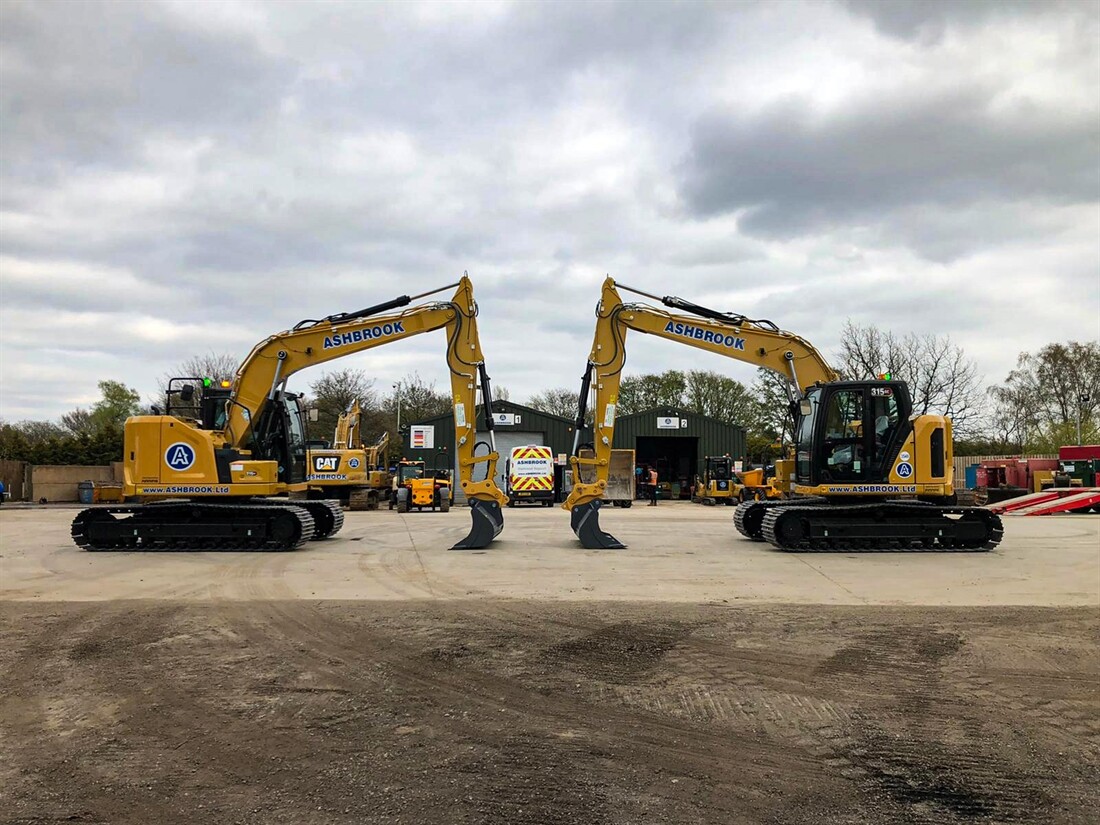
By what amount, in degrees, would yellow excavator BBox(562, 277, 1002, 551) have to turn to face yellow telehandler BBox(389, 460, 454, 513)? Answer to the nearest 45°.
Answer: approximately 45° to its right

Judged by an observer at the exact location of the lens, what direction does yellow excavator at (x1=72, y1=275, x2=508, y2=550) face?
facing to the right of the viewer

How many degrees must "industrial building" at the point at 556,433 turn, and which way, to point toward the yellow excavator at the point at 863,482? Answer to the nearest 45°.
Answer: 0° — it already faces it

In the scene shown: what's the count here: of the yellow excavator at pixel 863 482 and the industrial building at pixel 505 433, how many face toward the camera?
1

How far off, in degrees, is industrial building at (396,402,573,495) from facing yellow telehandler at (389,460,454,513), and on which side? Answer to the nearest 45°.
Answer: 0° — it already faces it

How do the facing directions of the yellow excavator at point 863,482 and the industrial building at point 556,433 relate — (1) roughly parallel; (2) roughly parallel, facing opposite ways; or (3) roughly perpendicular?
roughly perpendicular

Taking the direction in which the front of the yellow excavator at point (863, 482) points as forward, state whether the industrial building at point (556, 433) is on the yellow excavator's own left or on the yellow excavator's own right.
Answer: on the yellow excavator's own right

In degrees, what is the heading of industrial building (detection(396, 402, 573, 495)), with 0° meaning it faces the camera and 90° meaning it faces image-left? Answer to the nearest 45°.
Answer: approximately 0°

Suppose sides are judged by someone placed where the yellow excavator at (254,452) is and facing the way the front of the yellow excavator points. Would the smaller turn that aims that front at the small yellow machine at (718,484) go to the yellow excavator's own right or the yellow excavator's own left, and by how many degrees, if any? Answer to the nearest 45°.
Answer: approximately 45° to the yellow excavator's own left

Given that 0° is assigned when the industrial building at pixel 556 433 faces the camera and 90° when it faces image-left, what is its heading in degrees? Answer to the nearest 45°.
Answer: approximately 0°

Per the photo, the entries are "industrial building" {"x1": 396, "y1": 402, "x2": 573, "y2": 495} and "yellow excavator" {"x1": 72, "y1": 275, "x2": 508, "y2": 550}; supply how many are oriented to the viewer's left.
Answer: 0

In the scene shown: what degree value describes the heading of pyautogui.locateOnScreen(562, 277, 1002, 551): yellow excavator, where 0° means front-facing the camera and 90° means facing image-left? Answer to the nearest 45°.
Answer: approximately 90°

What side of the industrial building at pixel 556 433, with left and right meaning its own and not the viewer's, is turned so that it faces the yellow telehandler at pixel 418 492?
front

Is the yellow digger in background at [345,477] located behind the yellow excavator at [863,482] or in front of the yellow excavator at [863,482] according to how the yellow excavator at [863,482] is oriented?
in front
